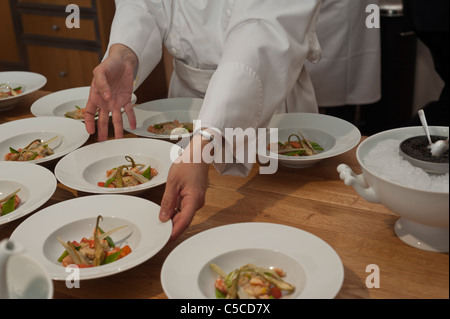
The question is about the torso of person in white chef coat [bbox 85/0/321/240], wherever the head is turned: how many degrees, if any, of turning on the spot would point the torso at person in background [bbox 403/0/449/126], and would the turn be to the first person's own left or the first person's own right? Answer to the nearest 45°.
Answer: approximately 180°

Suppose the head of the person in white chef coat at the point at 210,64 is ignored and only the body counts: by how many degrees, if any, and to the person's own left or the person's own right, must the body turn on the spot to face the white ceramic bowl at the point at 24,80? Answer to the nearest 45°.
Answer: approximately 90° to the person's own right

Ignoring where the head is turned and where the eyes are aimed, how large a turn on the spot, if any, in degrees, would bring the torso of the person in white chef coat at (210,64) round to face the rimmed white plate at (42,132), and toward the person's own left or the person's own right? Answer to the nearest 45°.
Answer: approximately 90° to the person's own right

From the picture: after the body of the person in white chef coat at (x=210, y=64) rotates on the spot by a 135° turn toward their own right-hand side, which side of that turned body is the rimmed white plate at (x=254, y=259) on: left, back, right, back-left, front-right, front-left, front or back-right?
back

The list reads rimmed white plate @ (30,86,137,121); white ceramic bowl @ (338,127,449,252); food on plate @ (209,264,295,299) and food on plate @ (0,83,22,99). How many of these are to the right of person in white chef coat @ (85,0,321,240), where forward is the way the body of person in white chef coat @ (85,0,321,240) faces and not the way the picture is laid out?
2

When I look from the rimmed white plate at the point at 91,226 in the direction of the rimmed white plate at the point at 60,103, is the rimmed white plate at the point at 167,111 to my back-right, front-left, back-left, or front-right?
front-right

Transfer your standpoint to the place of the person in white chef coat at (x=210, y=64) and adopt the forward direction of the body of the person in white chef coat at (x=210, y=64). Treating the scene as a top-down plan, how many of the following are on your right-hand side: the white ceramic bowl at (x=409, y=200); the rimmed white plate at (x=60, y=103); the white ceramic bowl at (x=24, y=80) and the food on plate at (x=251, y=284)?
2

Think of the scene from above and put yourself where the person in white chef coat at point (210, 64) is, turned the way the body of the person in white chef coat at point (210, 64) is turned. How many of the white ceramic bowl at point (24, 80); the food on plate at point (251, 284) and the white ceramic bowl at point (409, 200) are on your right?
1

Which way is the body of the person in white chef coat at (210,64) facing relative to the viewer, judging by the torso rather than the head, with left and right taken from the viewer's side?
facing the viewer and to the left of the viewer

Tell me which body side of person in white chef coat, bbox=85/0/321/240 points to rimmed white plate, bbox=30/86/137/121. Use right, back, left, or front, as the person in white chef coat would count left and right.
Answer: right

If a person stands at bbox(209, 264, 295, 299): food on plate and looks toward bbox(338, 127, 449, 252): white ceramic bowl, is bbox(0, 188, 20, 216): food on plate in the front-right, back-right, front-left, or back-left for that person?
back-left

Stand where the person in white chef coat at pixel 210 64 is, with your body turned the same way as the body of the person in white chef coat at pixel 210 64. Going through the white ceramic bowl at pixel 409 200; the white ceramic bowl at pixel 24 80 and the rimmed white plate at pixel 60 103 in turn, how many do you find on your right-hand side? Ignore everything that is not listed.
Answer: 2

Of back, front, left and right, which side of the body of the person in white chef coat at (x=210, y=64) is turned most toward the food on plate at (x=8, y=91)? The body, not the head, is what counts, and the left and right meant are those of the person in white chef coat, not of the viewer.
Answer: right
